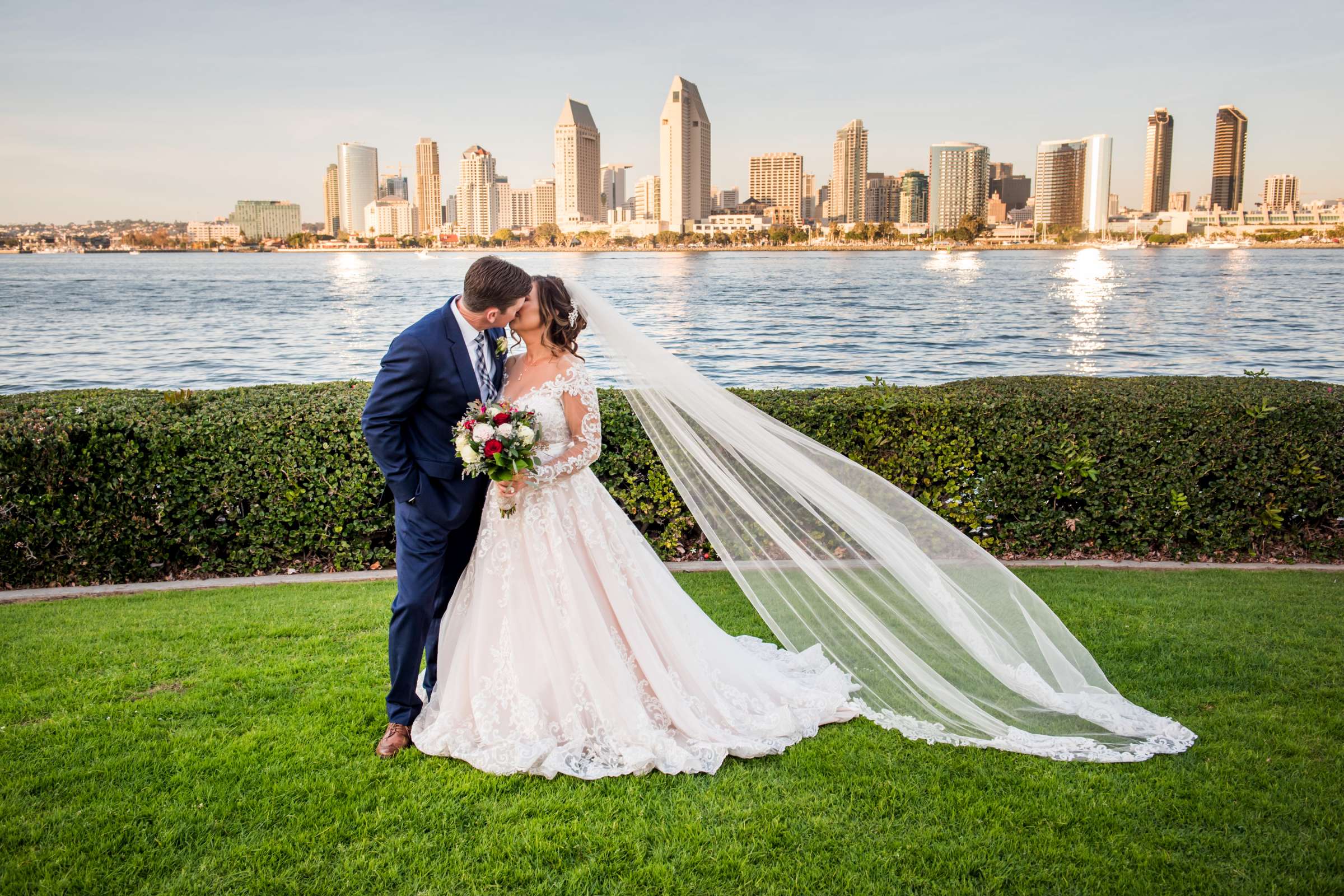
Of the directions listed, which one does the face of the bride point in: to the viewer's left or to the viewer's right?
to the viewer's left

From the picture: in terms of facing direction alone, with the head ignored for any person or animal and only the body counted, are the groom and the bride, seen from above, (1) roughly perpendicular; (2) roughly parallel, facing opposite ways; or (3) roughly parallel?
roughly perpendicular

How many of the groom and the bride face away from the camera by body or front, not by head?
0

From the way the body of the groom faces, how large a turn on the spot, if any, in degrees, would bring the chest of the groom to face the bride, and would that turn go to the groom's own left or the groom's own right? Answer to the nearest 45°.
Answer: approximately 45° to the groom's own left

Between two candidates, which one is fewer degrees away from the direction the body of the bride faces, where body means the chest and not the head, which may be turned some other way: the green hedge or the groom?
the groom

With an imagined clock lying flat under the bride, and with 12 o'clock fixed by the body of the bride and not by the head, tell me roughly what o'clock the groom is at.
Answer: The groom is roughly at 1 o'clock from the bride.

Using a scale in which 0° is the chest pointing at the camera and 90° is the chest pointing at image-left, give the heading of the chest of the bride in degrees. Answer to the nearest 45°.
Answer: approximately 45°

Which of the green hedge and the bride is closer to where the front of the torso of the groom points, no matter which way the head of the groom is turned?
the bride

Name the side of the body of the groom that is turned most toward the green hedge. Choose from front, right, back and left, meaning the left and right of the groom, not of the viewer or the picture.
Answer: left

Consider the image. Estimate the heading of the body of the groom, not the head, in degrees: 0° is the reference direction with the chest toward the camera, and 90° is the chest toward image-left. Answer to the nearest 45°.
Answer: approximately 315°

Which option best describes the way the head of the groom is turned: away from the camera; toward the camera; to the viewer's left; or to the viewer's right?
to the viewer's right
